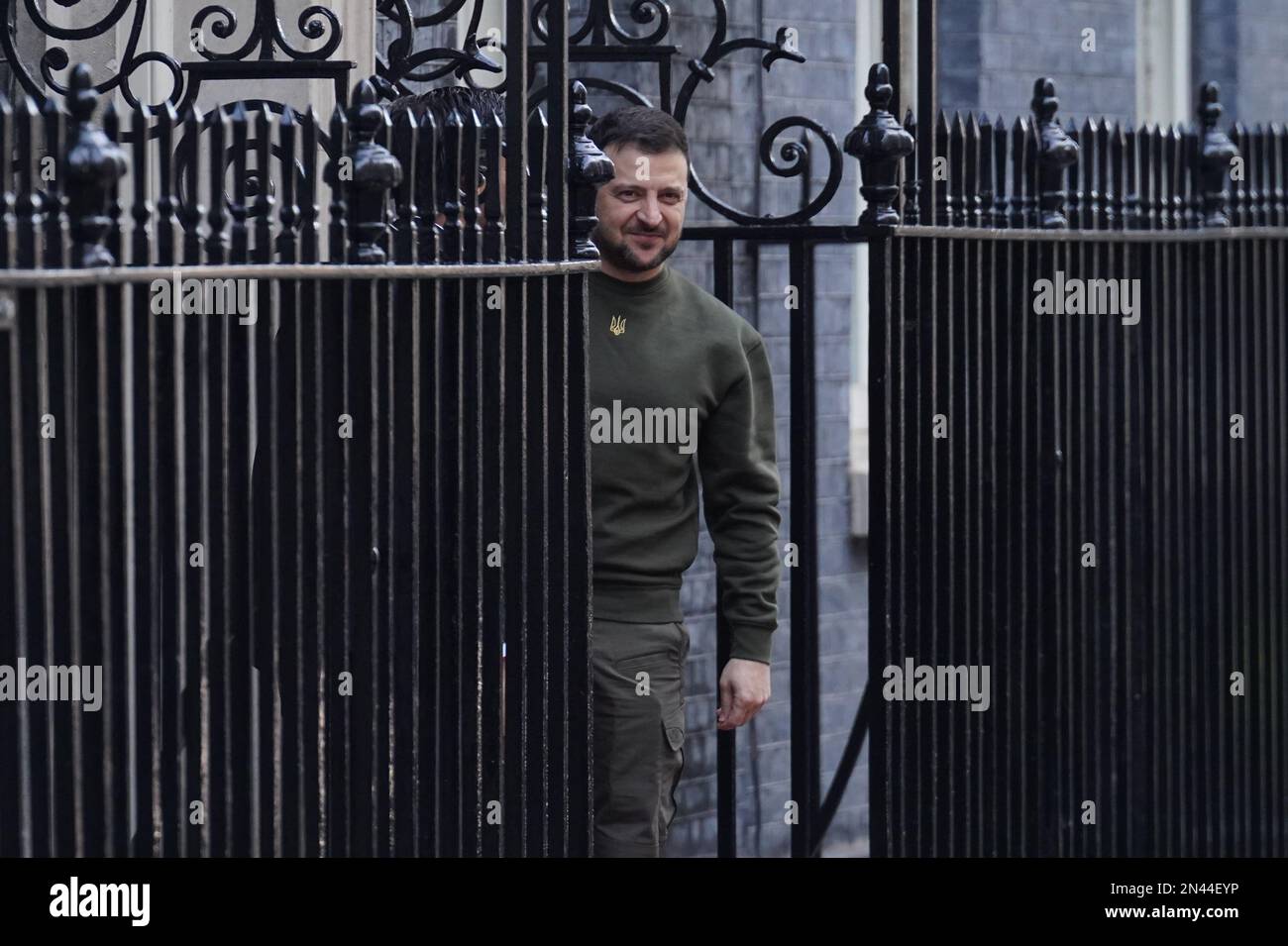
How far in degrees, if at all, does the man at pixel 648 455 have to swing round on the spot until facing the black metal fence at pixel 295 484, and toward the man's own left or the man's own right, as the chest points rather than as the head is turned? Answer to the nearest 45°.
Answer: approximately 45° to the man's own right

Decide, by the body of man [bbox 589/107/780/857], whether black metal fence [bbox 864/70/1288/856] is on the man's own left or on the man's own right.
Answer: on the man's own left

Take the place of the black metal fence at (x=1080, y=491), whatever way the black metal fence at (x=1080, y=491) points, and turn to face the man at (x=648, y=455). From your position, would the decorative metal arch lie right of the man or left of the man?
right

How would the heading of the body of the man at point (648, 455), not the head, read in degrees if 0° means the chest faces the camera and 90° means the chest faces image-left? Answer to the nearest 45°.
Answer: approximately 0°

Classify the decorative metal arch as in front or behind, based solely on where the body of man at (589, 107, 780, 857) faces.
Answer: behind
